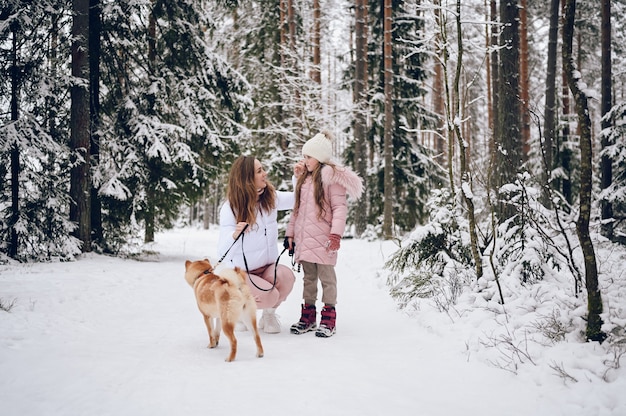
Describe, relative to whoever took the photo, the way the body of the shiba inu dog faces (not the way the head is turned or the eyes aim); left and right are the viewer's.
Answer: facing away from the viewer and to the left of the viewer

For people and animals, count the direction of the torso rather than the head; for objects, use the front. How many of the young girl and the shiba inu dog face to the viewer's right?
0

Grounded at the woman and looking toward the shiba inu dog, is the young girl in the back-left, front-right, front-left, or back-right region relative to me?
back-left

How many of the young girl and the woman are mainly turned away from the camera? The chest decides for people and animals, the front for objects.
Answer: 0

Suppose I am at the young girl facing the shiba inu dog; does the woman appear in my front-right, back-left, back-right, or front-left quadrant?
front-right

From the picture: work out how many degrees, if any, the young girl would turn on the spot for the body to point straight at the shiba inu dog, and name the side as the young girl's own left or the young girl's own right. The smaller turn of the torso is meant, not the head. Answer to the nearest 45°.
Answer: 0° — they already face it

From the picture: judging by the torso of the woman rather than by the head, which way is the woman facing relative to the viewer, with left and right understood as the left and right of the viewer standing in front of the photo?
facing the viewer and to the right of the viewer

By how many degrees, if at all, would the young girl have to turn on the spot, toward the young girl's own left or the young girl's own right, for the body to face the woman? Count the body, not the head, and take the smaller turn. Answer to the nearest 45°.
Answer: approximately 45° to the young girl's own right

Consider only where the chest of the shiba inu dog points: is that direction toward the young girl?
no

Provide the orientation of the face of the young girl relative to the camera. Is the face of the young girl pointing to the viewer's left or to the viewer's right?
to the viewer's left

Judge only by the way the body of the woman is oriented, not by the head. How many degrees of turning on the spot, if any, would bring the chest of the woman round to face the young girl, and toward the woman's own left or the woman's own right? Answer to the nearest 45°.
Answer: approximately 45° to the woman's own left

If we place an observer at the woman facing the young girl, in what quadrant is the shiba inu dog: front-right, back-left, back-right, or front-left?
back-right

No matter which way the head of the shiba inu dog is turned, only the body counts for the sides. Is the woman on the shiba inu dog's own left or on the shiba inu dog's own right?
on the shiba inu dog's own right

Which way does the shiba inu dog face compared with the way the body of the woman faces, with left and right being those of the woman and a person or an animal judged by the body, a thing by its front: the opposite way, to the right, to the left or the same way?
the opposite way

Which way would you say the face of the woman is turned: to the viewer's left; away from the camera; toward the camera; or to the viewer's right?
to the viewer's right

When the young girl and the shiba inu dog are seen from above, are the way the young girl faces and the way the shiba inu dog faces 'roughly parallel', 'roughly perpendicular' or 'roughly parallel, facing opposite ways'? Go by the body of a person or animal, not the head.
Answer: roughly perpendicular

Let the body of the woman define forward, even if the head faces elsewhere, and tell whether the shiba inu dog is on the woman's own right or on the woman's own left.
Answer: on the woman's own right
